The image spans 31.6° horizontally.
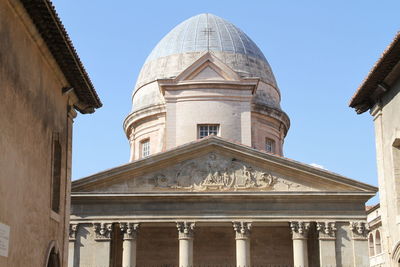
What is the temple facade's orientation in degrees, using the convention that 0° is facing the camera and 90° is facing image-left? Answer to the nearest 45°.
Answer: approximately 0°
